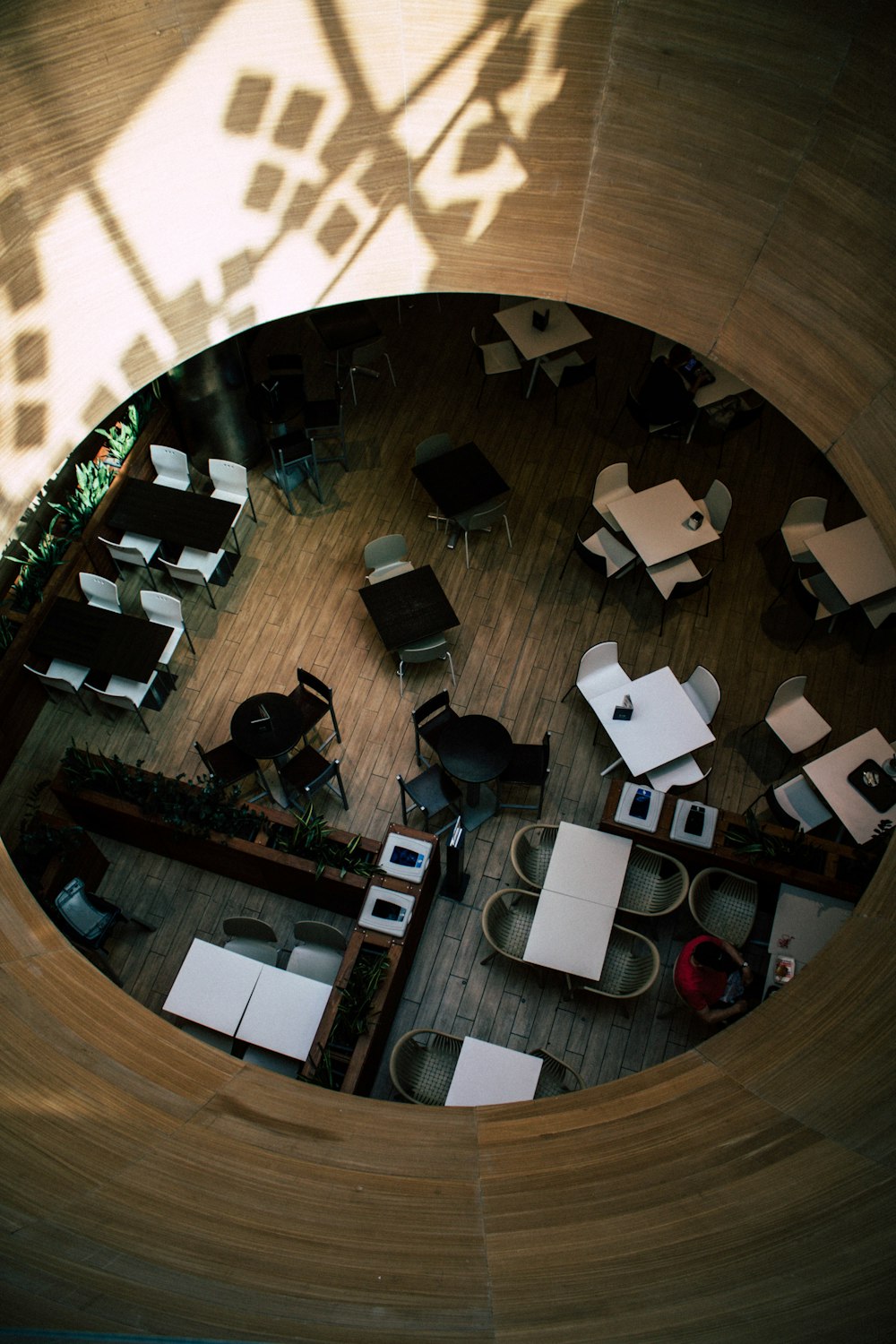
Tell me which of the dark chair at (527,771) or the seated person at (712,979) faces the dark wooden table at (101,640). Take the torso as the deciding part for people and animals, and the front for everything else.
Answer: the dark chair

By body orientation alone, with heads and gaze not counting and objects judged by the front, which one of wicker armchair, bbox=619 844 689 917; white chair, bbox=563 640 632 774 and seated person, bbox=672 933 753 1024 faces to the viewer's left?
the wicker armchair

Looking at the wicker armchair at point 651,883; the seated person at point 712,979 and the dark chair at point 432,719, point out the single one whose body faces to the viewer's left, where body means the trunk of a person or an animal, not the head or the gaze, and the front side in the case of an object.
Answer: the wicker armchair

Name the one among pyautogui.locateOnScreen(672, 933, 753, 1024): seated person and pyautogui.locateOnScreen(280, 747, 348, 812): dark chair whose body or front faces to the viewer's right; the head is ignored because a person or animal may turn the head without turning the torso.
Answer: the seated person

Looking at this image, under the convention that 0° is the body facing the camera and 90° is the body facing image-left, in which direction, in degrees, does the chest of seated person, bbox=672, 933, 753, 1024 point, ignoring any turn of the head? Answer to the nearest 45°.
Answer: approximately 270°

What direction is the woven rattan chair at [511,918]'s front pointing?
to the viewer's right

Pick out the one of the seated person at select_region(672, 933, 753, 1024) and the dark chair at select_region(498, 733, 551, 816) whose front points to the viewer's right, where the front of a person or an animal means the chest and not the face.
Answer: the seated person

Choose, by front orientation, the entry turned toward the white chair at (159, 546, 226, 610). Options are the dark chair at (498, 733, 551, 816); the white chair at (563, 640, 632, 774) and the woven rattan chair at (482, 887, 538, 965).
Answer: the dark chair

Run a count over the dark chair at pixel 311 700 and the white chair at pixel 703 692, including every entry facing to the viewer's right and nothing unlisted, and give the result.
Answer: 0

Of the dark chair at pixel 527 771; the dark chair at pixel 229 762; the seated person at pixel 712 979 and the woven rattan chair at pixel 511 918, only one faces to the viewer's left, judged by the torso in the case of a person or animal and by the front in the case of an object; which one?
the dark chair at pixel 527 771

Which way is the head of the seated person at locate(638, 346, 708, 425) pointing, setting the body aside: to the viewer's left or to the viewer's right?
to the viewer's right

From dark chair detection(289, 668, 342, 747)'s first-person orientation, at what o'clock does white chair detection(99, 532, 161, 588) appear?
The white chair is roughly at 2 o'clock from the dark chair.
